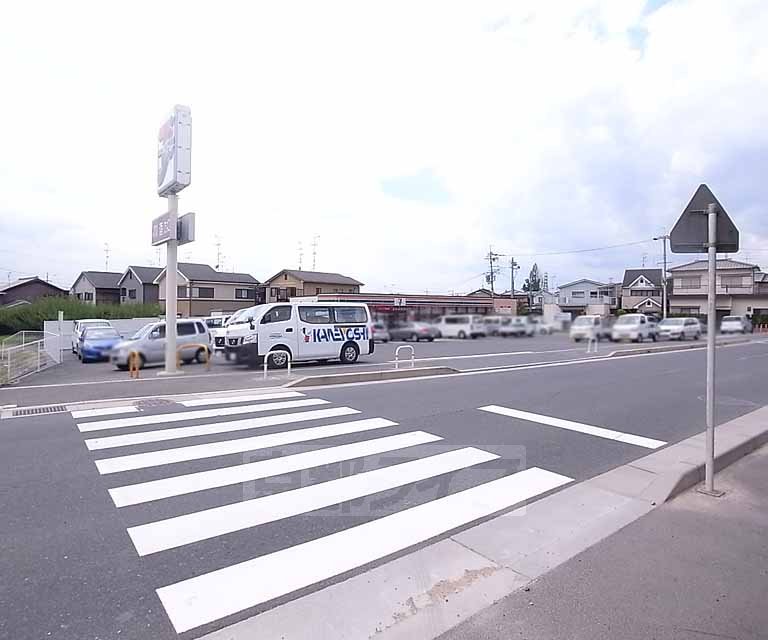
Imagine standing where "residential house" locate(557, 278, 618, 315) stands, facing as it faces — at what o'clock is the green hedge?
The green hedge is roughly at 1 o'clock from the residential house.

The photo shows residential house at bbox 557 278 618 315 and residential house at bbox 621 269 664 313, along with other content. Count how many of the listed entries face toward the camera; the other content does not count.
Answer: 2

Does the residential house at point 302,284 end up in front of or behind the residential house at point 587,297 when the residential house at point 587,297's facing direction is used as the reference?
in front

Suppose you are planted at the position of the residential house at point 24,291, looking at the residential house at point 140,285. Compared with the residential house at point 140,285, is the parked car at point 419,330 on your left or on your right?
right

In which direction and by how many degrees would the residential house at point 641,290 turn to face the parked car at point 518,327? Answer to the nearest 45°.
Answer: approximately 45° to its right

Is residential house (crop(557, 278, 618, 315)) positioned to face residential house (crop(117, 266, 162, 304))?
no

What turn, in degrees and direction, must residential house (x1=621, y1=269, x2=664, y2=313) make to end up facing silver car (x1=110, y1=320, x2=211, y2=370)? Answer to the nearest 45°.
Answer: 0° — it already faces it

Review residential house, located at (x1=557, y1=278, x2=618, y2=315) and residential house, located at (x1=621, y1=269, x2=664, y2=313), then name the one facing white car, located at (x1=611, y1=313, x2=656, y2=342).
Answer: residential house, located at (x1=621, y1=269, x2=664, y2=313)

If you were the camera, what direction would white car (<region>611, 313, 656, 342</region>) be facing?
facing the viewer and to the left of the viewer

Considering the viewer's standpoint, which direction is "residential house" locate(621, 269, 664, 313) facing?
facing the viewer

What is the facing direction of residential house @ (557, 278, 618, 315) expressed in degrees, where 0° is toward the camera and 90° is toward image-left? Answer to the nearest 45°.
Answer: approximately 0°

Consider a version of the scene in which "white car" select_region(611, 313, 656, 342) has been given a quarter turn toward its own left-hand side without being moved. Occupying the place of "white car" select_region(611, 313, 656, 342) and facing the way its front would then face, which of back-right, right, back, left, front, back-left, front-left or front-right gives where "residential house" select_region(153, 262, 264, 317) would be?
back

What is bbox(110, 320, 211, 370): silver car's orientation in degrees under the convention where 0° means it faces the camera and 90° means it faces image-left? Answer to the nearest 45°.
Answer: approximately 45°
